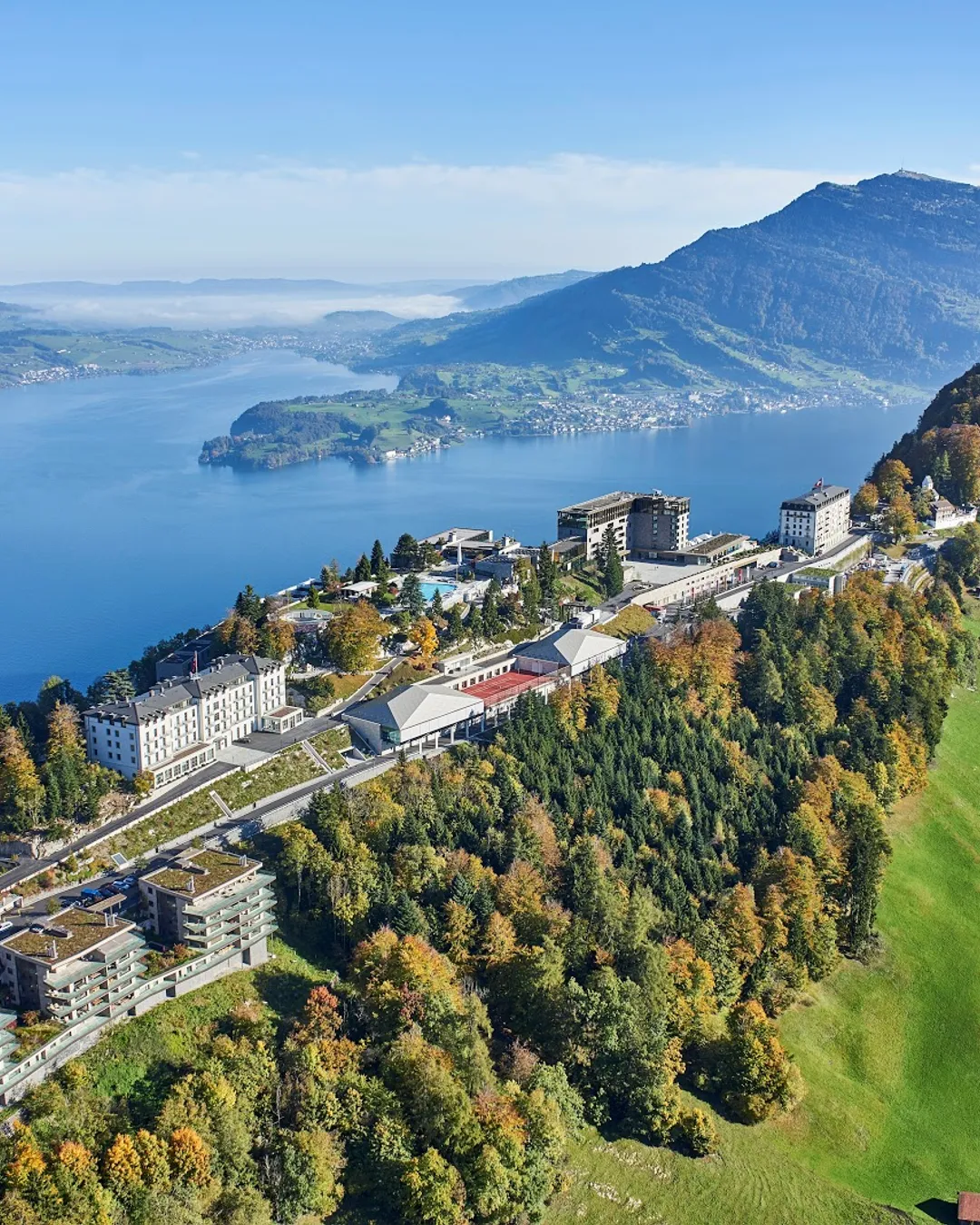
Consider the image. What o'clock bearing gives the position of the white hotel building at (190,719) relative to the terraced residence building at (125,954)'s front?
The white hotel building is roughly at 8 o'clock from the terraced residence building.

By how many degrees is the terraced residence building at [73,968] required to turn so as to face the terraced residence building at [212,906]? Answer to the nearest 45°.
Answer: approximately 90° to its left

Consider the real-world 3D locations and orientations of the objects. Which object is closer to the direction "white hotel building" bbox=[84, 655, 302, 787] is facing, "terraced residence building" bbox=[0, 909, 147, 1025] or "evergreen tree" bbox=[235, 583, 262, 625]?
the terraced residence building

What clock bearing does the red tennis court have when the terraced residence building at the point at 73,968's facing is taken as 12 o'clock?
The red tennis court is roughly at 9 o'clock from the terraced residence building.

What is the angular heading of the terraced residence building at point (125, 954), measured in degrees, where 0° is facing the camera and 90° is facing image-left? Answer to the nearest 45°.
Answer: approximately 315°

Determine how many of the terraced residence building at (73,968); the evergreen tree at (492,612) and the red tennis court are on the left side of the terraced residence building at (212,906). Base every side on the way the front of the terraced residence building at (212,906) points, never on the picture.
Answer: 2

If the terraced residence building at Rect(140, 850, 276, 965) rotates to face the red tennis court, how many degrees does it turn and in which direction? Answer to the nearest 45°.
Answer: approximately 90° to its left

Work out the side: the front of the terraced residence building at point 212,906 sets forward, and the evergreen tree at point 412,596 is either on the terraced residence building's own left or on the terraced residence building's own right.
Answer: on the terraced residence building's own left

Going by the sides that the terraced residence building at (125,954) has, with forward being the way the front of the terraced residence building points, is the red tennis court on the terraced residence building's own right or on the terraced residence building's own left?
on the terraced residence building's own left

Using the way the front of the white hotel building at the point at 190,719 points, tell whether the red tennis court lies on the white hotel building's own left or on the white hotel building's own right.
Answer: on the white hotel building's own left

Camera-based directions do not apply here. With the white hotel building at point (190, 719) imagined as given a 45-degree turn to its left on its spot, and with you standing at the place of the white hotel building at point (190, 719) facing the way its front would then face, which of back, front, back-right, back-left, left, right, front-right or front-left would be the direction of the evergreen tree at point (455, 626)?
front-left

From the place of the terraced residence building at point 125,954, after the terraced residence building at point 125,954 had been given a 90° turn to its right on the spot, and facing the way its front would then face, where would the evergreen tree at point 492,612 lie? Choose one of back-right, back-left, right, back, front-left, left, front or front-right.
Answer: back

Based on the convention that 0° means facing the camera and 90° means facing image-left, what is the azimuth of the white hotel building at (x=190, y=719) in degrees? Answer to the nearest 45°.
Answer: approximately 315°
